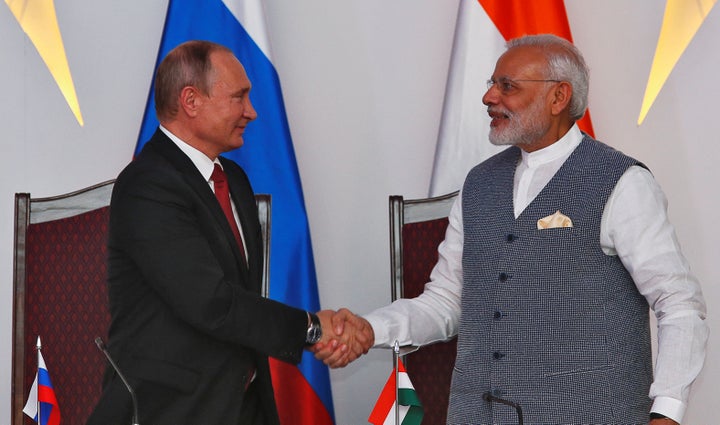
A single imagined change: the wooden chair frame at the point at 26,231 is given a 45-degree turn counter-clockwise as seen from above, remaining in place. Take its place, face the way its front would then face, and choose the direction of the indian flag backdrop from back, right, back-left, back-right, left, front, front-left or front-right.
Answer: front-left

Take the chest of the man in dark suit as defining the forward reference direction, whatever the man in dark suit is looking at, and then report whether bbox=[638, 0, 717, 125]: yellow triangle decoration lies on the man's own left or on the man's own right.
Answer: on the man's own left

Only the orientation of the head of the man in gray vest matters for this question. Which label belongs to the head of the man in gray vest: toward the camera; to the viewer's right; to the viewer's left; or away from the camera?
to the viewer's left

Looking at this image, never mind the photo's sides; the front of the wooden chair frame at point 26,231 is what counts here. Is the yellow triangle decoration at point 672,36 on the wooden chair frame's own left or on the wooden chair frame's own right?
on the wooden chair frame's own left

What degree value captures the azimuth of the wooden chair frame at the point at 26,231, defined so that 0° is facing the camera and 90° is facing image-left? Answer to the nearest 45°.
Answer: approximately 0°

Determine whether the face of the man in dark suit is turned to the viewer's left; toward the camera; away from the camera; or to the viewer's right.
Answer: to the viewer's right

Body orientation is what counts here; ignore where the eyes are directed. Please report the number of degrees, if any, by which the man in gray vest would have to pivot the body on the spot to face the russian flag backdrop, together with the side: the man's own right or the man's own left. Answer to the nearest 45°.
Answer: approximately 90° to the man's own right

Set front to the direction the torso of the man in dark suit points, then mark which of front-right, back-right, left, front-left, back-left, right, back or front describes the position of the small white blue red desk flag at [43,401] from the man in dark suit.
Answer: back-right

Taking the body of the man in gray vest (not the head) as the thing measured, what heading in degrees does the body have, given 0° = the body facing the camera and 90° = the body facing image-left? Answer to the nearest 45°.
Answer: approximately 45°
